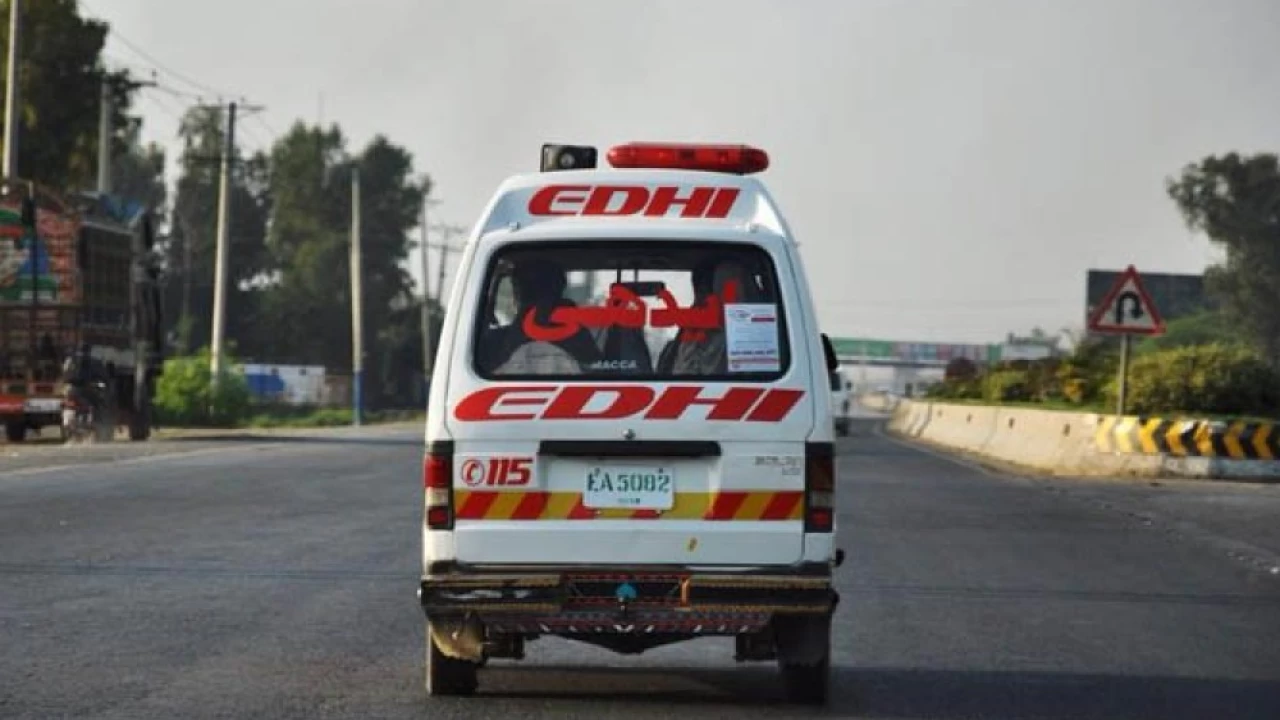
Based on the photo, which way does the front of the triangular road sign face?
toward the camera

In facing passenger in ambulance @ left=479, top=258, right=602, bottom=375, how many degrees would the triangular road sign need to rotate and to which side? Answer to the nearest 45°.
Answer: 0° — it already faces them

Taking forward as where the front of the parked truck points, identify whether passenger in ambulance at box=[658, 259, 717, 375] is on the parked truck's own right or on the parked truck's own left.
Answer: on the parked truck's own right

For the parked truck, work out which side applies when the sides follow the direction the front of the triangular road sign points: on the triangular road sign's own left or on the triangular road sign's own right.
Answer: on the triangular road sign's own right

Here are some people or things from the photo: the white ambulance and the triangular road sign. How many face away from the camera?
1

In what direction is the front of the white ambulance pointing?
away from the camera
